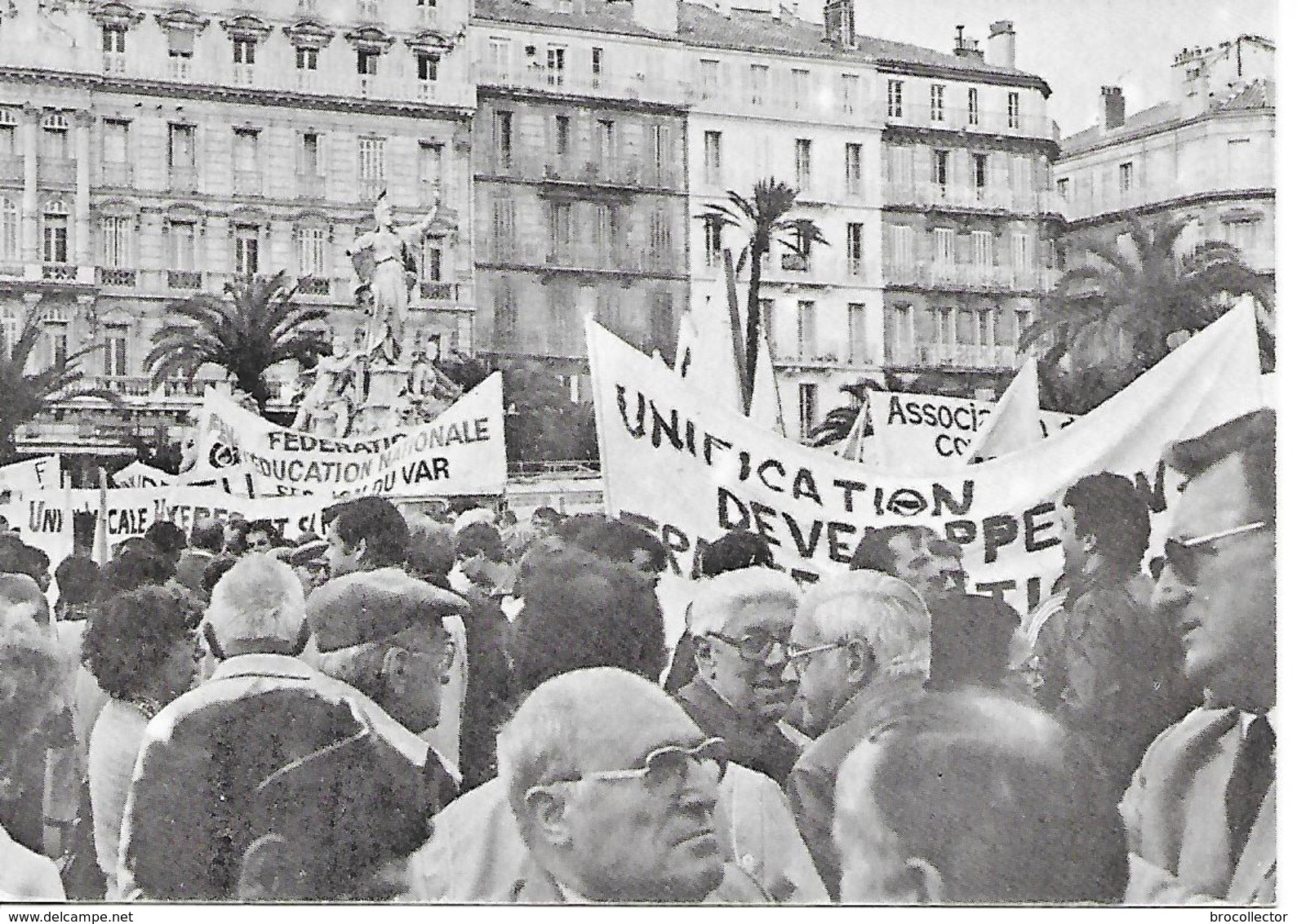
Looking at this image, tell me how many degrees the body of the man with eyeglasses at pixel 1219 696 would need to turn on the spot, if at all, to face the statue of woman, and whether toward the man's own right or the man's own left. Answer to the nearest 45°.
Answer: approximately 90° to the man's own right

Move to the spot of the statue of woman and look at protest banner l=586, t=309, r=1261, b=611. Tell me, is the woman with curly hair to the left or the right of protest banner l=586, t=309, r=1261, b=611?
right

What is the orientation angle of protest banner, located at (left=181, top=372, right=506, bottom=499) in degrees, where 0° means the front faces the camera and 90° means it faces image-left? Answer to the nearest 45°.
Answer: approximately 0°

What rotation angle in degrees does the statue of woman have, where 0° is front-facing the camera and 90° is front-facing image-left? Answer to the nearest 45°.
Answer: approximately 0°

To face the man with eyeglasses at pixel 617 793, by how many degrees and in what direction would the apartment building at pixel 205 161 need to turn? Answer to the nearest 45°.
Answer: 0° — it already faces them

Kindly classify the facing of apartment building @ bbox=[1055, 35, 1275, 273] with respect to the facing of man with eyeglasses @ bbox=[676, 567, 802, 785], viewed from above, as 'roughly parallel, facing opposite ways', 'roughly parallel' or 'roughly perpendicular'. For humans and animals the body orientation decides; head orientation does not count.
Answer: roughly perpendicular

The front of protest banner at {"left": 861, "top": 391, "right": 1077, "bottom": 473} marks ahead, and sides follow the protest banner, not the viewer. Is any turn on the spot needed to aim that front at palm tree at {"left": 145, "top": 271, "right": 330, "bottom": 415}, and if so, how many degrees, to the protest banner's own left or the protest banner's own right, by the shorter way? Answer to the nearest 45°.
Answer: approximately 90° to the protest banner's own right

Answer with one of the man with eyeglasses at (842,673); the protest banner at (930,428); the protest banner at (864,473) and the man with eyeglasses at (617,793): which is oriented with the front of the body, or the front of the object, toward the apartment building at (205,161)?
the man with eyeglasses at (842,673)

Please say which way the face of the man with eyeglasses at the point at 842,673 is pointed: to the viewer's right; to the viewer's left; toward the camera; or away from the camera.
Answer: to the viewer's left

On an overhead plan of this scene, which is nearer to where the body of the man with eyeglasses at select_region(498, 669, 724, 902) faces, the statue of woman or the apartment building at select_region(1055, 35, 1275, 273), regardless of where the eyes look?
the apartment building

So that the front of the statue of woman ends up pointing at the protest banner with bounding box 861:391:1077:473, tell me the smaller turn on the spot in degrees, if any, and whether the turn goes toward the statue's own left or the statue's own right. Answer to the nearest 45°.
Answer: approximately 45° to the statue's own left

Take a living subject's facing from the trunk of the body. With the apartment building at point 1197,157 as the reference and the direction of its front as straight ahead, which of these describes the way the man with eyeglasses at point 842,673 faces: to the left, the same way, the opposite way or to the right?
to the right

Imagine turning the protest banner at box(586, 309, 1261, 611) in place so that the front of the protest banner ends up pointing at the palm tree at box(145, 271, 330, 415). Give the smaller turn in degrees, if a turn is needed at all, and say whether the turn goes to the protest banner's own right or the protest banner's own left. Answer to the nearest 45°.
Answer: approximately 135° to the protest banner's own right
